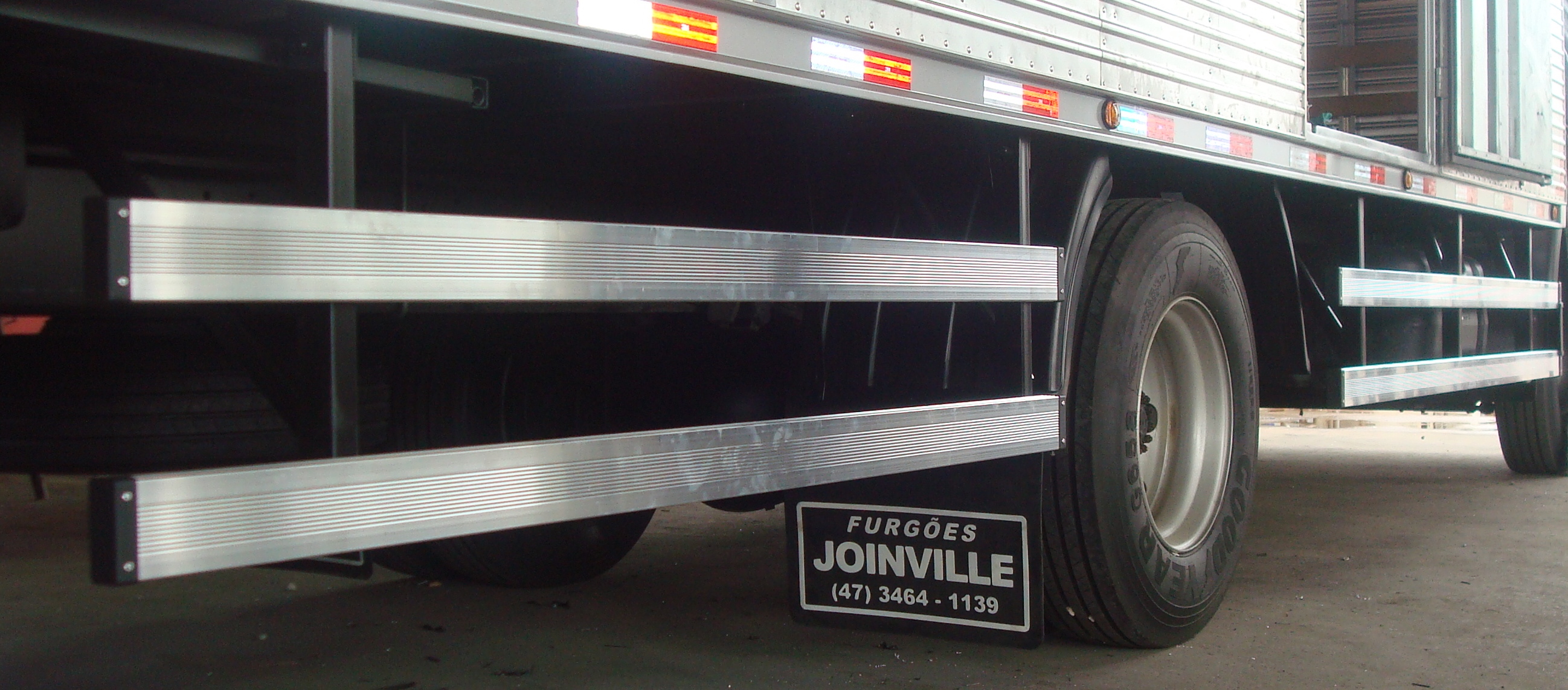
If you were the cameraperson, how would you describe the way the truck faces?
facing away from the viewer and to the right of the viewer
